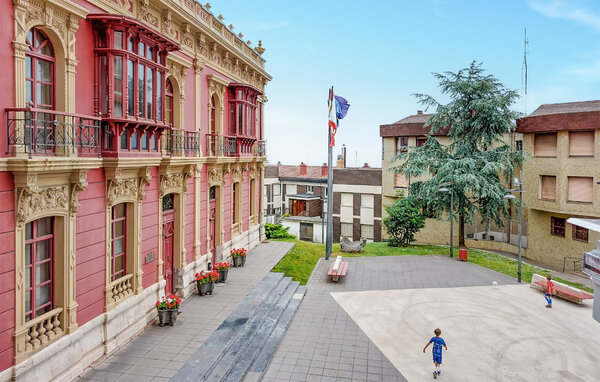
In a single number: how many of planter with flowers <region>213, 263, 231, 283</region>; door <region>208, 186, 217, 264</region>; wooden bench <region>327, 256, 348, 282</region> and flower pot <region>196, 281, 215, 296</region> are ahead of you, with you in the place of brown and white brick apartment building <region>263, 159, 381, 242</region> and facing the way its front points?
4

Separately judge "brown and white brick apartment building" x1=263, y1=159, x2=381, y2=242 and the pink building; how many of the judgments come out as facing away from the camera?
0

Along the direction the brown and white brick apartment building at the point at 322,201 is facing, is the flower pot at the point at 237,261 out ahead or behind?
ahead

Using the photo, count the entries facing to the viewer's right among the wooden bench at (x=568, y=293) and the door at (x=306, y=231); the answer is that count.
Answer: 0

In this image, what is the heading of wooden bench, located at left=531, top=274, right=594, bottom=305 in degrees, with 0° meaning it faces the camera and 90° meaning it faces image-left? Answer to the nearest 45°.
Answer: approximately 45°

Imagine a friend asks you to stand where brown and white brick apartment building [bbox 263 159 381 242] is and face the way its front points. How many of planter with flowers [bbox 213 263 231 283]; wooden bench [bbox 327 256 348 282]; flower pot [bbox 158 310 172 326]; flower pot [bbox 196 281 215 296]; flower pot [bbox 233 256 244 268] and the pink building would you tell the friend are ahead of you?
6
